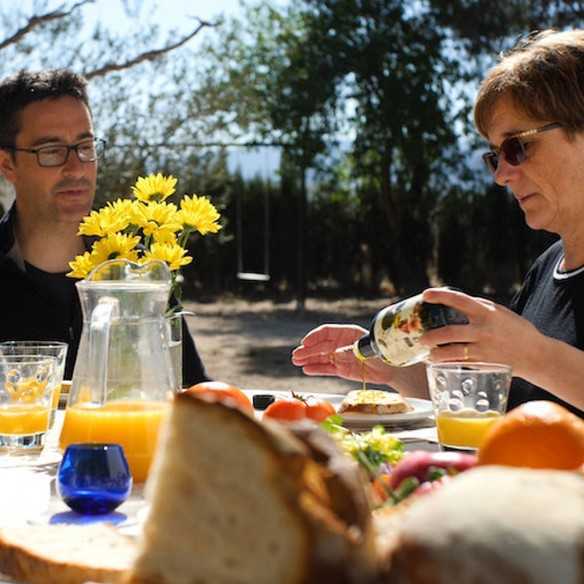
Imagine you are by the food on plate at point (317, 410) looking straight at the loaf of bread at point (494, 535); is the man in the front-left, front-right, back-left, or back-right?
back-right

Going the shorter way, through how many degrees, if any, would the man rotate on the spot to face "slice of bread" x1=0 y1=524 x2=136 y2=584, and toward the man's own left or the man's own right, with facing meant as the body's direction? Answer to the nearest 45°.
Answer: approximately 45° to the man's own right

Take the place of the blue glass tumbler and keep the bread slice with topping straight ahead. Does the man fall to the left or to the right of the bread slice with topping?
left

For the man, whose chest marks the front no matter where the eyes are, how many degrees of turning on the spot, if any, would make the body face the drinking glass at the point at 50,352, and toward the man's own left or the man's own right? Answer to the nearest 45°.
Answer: approximately 45° to the man's own right

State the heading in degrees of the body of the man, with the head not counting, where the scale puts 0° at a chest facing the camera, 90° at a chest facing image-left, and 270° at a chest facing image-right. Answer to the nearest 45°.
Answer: approximately 315°
